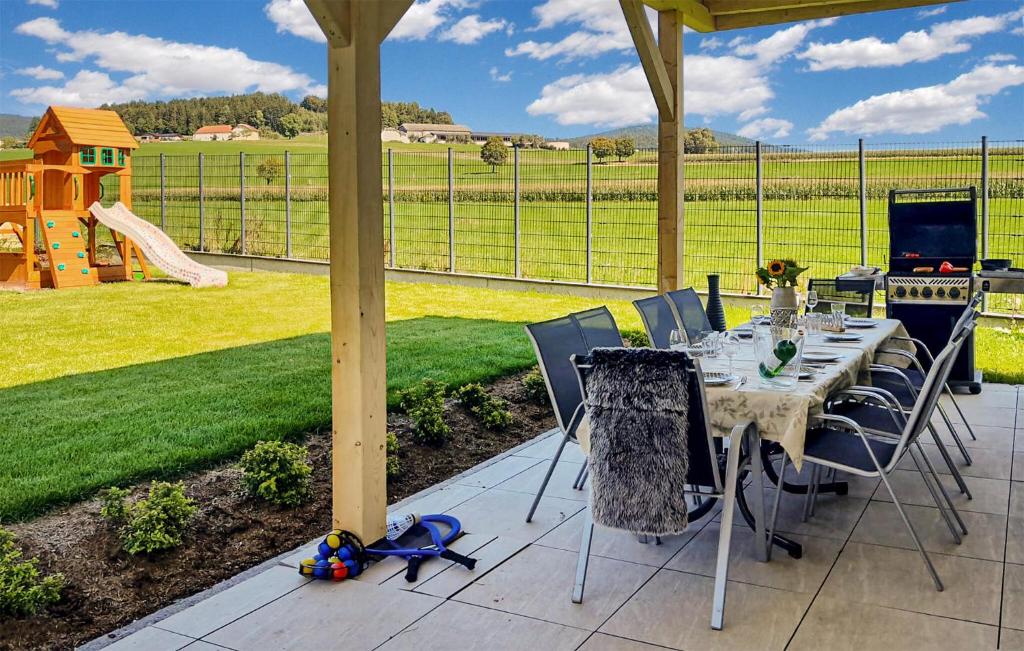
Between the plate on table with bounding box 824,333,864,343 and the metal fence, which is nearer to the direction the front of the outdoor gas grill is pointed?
the plate on table

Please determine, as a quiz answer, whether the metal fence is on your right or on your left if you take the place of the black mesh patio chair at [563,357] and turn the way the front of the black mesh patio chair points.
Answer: on your left

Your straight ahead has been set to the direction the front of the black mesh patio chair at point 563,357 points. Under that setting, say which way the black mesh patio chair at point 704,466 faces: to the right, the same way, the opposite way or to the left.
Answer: to the left

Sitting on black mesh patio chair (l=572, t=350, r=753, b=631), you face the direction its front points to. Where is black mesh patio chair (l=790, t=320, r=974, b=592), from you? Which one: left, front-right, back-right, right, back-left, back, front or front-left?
front

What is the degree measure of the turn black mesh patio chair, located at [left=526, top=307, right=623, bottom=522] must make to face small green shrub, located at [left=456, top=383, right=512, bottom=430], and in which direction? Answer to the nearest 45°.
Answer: approximately 135° to its left

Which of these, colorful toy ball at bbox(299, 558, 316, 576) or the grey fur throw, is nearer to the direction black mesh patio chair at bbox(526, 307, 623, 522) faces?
the grey fur throw

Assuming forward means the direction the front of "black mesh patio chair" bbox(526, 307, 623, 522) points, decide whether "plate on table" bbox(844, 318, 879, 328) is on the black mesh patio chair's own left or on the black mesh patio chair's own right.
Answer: on the black mesh patio chair's own left

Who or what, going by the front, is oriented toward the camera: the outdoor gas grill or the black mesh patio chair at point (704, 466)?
the outdoor gas grill

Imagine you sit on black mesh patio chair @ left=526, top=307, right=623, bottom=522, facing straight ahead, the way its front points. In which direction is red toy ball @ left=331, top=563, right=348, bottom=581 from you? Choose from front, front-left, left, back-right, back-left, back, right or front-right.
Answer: right

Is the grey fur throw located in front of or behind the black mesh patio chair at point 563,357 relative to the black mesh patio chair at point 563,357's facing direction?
in front

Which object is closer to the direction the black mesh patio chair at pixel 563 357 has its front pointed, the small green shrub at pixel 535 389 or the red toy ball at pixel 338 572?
the red toy ball

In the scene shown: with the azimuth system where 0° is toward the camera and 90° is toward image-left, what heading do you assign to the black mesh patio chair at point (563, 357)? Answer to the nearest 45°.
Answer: approximately 315°

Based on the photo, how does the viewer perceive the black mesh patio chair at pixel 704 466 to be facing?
facing away from the viewer and to the right of the viewer

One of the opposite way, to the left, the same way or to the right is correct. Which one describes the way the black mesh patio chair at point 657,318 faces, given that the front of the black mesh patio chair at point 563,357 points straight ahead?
the same way

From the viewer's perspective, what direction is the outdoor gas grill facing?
toward the camera

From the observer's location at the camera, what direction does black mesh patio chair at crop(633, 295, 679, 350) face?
facing the viewer and to the right of the viewer

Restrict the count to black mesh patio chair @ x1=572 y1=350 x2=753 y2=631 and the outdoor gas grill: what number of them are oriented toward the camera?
1
